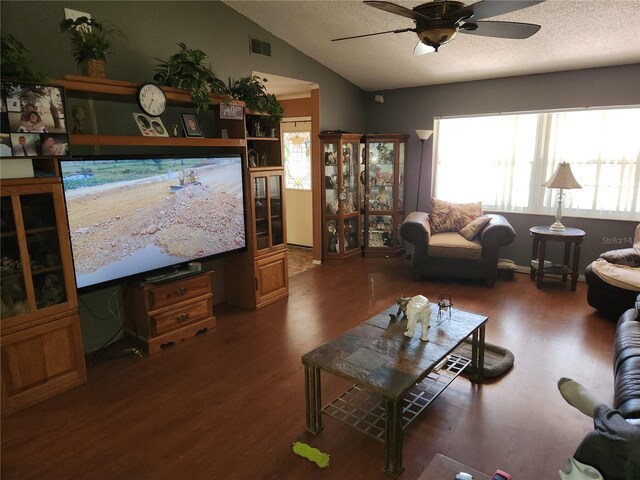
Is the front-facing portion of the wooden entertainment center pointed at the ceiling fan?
yes

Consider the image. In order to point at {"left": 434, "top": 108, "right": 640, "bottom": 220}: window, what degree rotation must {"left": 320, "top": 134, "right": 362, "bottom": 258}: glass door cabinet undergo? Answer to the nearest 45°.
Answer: approximately 45° to its left

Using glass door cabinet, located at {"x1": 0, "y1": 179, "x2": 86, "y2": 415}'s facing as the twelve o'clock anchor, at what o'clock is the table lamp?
The table lamp is roughly at 11 o'clock from the glass door cabinet.

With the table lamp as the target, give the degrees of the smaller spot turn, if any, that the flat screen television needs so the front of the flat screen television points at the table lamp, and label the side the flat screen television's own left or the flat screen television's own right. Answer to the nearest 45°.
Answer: approximately 45° to the flat screen television's own left

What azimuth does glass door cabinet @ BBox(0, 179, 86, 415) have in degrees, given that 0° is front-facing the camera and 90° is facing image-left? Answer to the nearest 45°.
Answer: approximately 315°

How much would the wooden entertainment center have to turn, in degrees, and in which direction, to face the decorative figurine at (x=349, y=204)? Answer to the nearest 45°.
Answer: approximately 90° to its left

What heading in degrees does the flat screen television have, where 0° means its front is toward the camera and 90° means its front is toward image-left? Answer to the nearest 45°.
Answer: approximately 315°

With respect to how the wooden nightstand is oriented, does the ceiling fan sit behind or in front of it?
in front

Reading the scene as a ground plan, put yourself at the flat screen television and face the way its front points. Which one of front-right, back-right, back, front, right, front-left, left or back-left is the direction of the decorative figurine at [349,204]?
left

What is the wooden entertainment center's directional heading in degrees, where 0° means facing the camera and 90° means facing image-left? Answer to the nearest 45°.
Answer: approximately 315°

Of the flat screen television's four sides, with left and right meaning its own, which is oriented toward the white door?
left
